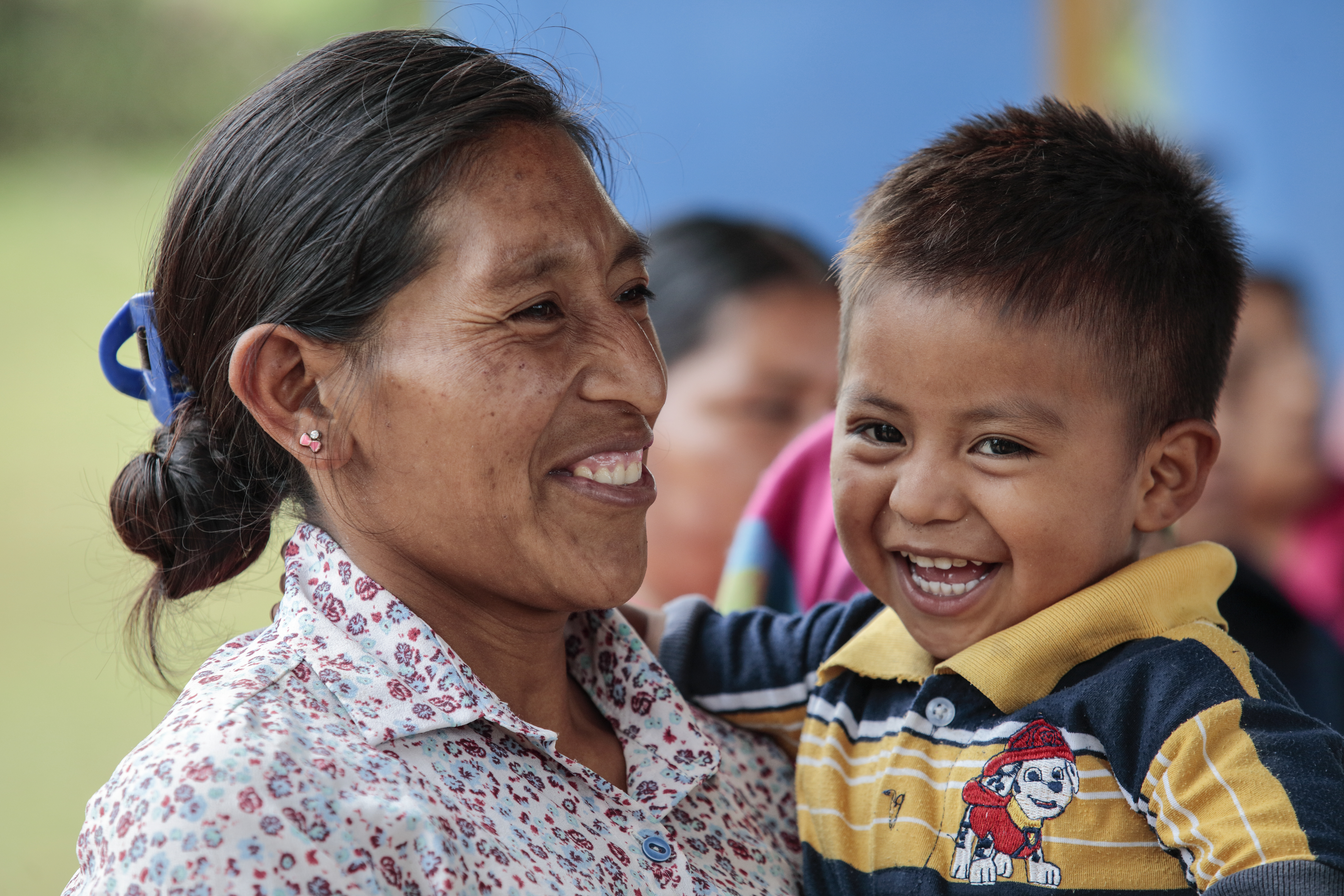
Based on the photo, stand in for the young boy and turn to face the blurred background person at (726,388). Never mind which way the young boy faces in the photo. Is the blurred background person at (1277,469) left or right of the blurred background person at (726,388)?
right

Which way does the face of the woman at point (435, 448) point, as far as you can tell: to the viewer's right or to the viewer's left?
to the viewer's right

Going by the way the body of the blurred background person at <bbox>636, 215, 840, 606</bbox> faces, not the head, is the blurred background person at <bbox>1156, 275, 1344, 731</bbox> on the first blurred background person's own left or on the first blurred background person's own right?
on the first blurred background person's own left

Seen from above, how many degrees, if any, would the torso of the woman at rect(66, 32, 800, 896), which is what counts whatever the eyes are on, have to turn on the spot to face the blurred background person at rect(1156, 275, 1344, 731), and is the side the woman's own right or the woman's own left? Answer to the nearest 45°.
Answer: approximately 90° to the woman's own left

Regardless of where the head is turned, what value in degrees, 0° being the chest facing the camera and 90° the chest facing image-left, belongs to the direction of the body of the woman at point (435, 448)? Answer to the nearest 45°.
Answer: approximately 315°

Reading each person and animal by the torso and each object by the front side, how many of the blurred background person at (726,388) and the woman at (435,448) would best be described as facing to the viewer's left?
0

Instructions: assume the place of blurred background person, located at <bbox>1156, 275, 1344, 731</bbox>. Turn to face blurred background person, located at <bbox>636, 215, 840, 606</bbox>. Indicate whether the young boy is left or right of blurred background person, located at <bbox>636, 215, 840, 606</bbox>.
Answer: left

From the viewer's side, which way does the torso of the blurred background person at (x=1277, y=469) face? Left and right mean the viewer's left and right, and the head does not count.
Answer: facing the viewer and to the left of the viewer

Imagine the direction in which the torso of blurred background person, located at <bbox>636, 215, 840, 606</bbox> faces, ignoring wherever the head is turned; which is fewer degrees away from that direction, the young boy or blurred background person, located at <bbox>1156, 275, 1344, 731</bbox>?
the young boy

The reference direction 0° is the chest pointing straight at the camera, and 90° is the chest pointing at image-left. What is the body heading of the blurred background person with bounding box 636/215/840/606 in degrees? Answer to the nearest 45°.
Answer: approximately 315°

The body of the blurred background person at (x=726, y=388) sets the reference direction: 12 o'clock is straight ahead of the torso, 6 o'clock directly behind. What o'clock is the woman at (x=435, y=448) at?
The woman is roughly at 2 o'clock from the blurred background person.
